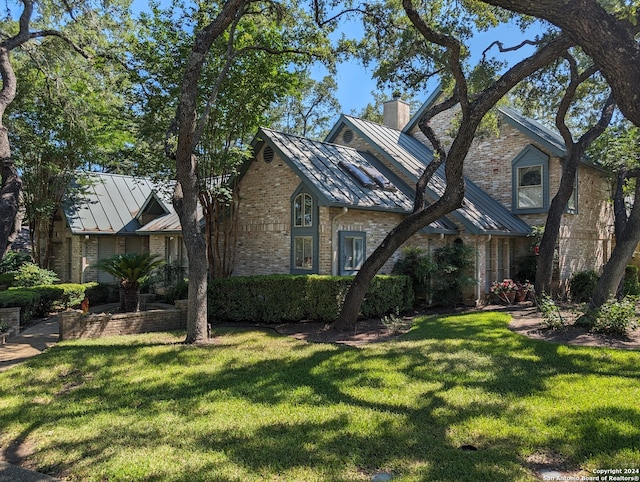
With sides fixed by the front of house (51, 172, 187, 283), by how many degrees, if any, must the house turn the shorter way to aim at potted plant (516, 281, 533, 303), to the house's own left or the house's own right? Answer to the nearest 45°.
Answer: approximately 45° to the house's own left

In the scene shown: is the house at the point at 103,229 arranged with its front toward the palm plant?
yes

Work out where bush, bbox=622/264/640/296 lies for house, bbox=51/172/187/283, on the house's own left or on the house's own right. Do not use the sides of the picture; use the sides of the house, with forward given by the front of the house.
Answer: on the house's own left

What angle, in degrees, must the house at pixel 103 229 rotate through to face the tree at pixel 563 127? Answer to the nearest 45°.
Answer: approximately 45° to its left

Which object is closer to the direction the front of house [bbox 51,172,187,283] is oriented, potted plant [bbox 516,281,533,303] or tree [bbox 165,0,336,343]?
the tree

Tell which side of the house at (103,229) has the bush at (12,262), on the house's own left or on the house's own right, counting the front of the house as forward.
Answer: on the house's own right

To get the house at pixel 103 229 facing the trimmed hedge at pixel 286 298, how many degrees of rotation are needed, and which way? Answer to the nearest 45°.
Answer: approximately 45° to its left

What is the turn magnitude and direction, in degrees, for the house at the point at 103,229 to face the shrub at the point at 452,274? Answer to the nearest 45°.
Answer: approximately 45° to its left

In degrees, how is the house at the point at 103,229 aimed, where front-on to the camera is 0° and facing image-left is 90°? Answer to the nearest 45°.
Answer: approximately 0°

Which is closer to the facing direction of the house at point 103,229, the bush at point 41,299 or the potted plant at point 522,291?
the bush
